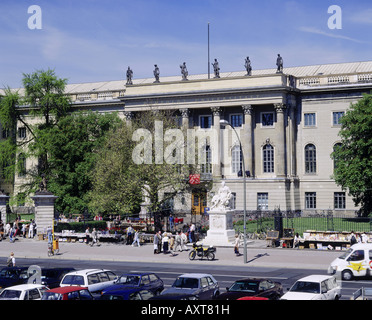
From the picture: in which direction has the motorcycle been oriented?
to the viewer's left

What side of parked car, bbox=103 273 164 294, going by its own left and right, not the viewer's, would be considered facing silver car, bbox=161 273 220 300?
left

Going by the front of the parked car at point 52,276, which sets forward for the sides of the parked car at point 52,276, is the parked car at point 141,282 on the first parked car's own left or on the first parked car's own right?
on the first parked car's own left

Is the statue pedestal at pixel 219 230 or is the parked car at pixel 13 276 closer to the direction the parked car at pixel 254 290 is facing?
the parked car

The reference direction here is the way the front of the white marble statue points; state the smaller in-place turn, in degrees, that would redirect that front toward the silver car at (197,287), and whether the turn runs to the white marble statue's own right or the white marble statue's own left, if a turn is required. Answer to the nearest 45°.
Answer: approximately 45° to the white marble statue's own left

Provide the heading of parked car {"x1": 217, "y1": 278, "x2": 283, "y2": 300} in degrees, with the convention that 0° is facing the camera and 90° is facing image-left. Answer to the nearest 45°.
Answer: approximately 45°

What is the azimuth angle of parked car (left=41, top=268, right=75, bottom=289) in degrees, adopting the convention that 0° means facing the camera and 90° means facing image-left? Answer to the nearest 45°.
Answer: approximately 45°

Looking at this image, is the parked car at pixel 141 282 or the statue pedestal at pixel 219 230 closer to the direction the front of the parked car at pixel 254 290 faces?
the parked car

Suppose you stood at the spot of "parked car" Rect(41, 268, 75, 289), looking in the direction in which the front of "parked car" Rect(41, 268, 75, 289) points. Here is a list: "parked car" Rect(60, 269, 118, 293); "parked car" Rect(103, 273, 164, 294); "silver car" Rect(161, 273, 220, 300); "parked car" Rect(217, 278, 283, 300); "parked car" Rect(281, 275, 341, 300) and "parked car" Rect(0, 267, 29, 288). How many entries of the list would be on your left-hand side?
5

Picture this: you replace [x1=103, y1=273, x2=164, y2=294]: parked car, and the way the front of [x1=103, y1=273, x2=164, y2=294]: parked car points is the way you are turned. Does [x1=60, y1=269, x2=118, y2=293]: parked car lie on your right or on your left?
on your right

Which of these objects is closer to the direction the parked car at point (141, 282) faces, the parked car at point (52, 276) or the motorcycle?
the parked car
